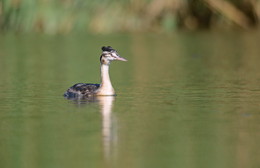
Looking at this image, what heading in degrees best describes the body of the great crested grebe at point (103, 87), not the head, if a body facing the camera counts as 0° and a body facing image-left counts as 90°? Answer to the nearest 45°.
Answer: approximately 270°
